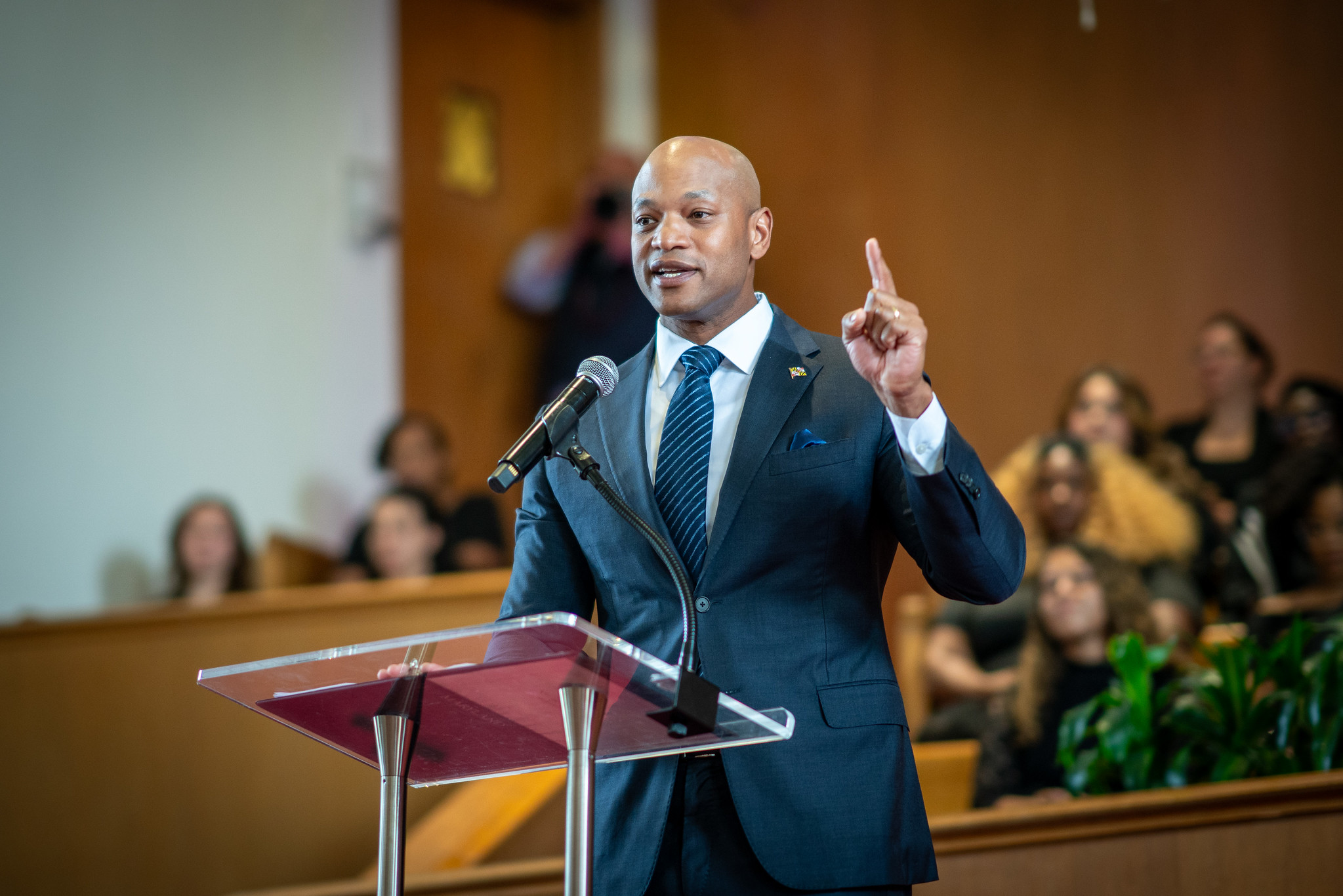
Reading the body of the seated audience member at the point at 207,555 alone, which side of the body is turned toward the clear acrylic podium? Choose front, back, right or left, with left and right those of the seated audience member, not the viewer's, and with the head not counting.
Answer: front

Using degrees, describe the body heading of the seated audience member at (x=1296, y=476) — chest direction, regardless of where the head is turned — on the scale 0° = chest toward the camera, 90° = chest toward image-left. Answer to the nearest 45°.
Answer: approximately 45°

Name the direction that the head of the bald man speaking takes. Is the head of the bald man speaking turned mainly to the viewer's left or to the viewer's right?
to the viewer's left

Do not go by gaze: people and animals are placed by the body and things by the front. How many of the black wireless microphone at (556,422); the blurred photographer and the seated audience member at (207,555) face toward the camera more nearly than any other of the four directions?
2

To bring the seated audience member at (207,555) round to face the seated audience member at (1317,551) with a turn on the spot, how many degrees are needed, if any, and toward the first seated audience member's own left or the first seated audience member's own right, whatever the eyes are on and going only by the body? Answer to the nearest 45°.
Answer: approximately 45° to the first seated audience member's own left

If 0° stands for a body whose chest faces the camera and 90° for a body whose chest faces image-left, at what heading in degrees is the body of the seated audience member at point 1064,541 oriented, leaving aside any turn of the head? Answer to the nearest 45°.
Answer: approximately 45°

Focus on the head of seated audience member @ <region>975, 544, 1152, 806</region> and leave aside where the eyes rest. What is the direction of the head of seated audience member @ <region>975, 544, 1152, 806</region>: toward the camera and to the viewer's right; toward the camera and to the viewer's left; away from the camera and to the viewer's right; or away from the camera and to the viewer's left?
toward the camera and to the viewer's left

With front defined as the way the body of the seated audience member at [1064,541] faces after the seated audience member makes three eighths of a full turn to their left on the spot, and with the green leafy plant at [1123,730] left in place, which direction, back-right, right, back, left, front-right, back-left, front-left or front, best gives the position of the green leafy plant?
right

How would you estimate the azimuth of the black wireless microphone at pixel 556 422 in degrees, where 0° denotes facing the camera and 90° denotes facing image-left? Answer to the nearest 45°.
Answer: approximately 225°

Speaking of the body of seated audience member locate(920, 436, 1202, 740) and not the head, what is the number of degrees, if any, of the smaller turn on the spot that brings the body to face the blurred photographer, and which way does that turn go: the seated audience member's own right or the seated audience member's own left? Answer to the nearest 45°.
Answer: approximately 90° to the seated audience member's own right

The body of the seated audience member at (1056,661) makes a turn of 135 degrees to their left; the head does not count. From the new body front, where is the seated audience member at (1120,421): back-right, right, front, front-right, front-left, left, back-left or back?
left
